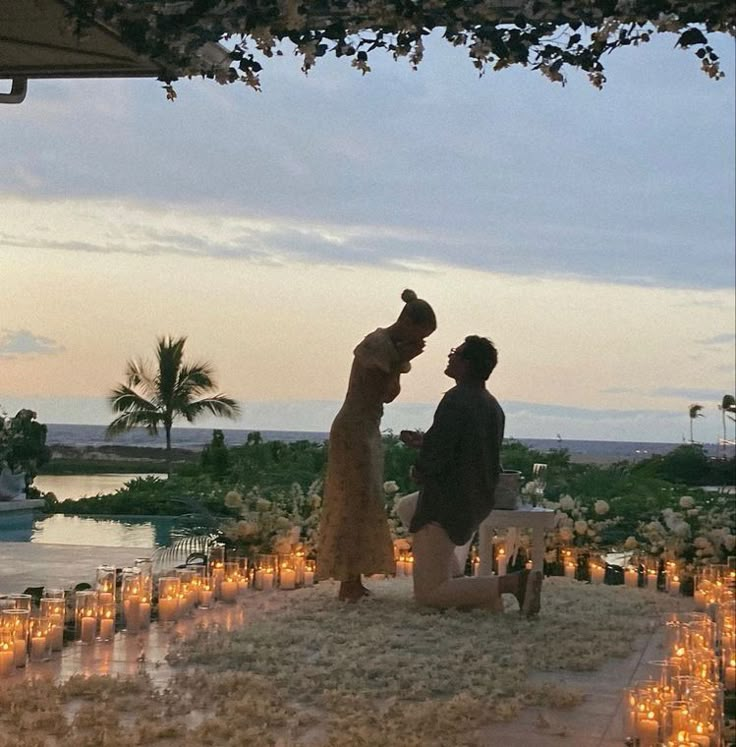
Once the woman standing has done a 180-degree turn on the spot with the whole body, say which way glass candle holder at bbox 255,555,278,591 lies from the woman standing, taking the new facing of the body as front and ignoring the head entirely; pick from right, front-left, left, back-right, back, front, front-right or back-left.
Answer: front-right

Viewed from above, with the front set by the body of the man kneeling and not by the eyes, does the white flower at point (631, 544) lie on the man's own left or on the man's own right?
on the man's own right

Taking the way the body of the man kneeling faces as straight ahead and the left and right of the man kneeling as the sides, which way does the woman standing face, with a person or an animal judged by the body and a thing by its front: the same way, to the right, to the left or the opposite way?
the opposite way

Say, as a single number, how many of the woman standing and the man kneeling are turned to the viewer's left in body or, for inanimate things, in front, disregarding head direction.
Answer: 1

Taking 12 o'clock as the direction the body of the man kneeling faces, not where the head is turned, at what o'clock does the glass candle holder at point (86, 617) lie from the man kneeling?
The glass candle holder is roughly at 11 o'clock from the man kneeling.

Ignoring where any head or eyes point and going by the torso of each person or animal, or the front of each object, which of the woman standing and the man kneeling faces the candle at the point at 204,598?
the man kneeling

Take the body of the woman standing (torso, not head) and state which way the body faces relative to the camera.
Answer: to the viewer's right

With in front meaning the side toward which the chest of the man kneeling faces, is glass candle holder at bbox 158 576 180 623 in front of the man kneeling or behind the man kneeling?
in front

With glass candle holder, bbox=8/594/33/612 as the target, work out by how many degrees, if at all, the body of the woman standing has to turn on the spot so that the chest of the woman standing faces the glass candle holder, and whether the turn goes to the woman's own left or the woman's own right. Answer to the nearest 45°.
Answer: approximately 135° to the woman's own right

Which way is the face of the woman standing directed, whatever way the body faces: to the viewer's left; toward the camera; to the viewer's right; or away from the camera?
to the viewer's right

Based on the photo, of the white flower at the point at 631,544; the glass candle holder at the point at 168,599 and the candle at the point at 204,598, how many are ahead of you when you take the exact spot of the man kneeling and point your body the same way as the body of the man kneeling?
2

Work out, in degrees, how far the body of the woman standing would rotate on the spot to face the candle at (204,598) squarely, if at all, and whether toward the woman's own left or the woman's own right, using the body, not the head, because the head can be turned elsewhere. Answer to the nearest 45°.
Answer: approximately 180°

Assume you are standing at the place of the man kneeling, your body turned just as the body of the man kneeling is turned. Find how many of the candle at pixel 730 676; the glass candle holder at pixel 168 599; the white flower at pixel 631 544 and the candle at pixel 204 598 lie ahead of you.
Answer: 2

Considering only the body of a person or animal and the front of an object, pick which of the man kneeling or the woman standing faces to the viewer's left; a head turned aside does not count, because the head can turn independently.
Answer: the man kneeling

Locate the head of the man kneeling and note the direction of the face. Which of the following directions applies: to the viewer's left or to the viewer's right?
to the viewer's left

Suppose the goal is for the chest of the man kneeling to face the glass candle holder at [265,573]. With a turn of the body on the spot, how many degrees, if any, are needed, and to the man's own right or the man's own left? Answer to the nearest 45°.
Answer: approximately 45° to the man's own right

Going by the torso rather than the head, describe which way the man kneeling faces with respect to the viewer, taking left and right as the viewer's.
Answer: facing to the left of the viewer
